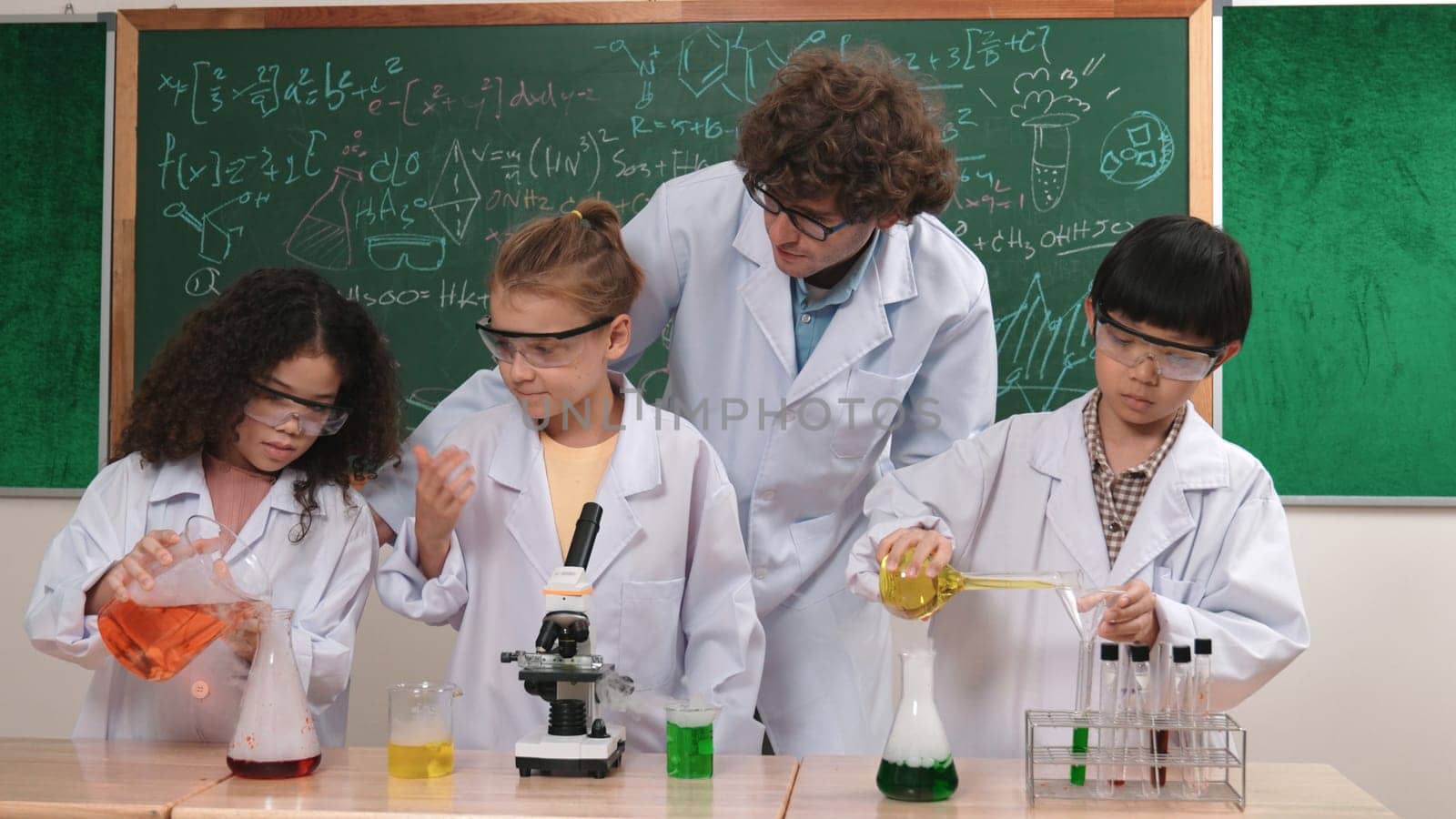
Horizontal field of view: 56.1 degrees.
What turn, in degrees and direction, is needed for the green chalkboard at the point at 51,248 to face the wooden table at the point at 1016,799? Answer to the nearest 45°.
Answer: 0° — it already faces it

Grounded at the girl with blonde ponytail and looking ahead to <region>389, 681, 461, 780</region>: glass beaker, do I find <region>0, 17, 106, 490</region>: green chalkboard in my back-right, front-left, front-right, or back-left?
back-right

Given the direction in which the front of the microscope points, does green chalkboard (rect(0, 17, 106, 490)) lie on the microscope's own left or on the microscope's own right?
on the microscope's own right

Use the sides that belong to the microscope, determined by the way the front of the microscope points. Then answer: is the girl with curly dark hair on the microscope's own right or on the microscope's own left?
on the microscope's own right

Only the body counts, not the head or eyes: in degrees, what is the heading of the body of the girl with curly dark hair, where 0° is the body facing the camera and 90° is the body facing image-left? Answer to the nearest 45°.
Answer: approximately 0°

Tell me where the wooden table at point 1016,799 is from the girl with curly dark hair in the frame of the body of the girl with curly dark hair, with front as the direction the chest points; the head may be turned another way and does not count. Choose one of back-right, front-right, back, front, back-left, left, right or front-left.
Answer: front-left

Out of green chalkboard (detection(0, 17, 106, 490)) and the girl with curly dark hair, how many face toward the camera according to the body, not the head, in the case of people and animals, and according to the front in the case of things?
2
